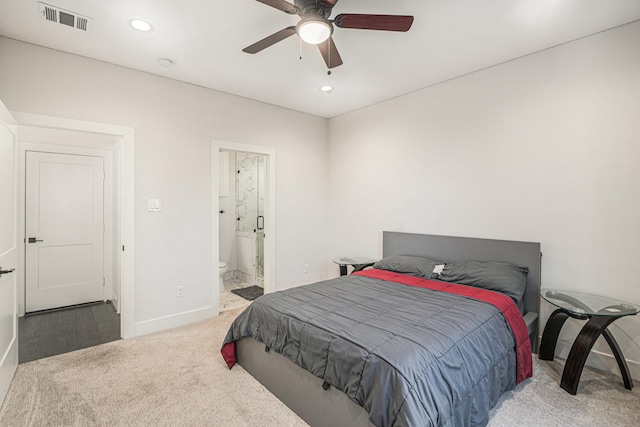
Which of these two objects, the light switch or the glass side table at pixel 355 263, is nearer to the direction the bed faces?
the light switch

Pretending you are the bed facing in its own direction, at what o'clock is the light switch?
The light switch is roughly at 2 o'clock from the bed.

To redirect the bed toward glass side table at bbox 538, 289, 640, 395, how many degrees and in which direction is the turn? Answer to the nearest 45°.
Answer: approximately 135° to its left

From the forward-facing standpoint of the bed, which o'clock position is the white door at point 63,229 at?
The white door is roughly at 2 o'clock from the bed.

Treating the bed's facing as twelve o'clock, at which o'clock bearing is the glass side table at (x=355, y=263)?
The glass side table is roughly at 4 o'clock from the bed.

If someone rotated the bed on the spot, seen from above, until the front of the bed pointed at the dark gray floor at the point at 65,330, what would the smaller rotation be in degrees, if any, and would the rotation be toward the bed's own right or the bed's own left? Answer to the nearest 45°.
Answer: approximately 45° to the bed's own right

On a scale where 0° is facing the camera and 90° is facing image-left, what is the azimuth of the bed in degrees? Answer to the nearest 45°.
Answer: approximately 45°

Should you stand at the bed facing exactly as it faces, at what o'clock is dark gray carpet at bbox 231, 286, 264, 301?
The dark gray carpet is roughly at 3 o'clock from the bed.

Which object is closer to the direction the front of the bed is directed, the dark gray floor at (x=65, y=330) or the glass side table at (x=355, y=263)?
the dark gray floor
